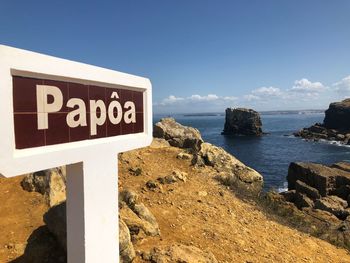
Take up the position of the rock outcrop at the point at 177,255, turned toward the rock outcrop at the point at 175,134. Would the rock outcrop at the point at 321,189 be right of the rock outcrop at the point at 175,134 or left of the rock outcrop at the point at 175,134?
right

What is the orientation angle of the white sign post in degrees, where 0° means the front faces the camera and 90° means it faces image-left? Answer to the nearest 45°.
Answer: approximately 315°

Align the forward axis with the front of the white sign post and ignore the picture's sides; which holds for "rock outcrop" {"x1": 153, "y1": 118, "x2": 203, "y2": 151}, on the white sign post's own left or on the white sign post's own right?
on the white sign post's own left

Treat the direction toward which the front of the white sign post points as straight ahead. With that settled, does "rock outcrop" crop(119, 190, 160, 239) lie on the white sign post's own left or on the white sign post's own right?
on the white sign post's own left

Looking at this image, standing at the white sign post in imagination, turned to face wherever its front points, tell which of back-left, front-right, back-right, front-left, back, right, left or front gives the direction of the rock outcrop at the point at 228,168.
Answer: left

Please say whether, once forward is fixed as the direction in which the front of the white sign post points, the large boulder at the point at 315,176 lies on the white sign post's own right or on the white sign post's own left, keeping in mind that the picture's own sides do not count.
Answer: on the white sign post's own left
